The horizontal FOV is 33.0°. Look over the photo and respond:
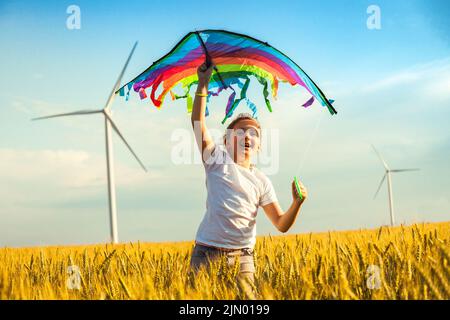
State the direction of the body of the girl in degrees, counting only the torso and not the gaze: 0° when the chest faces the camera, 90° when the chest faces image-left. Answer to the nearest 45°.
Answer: approximately 315°
